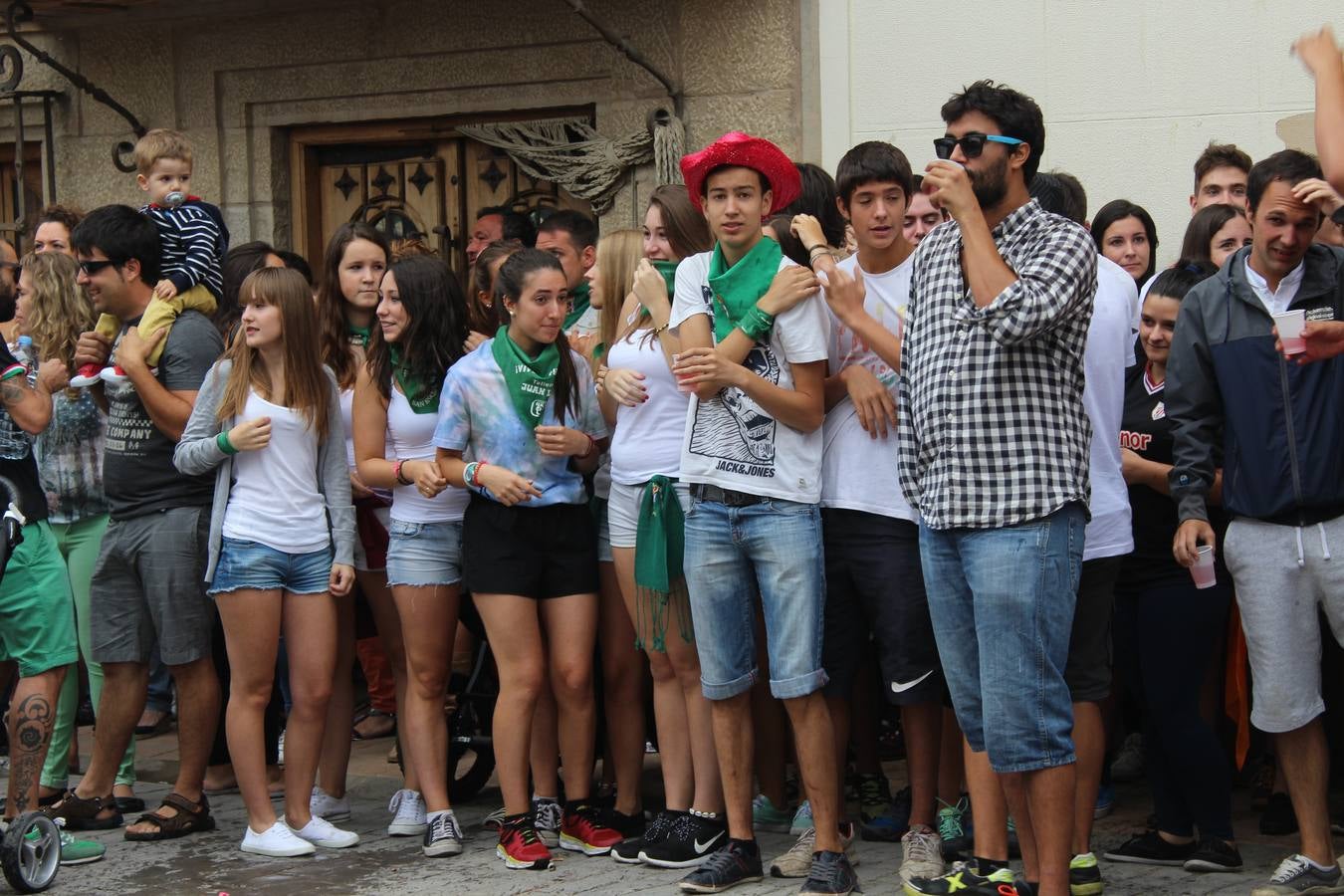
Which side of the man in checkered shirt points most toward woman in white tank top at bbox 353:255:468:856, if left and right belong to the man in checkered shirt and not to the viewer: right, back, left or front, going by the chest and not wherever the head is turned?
right

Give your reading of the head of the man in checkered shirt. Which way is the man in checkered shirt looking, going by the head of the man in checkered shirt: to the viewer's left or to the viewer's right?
to the viewer's left

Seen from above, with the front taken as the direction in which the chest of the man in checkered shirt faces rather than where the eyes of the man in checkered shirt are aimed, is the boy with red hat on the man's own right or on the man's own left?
on the man's own right

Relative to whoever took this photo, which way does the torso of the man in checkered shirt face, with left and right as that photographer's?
facing the viewer and to the left of the viewer
